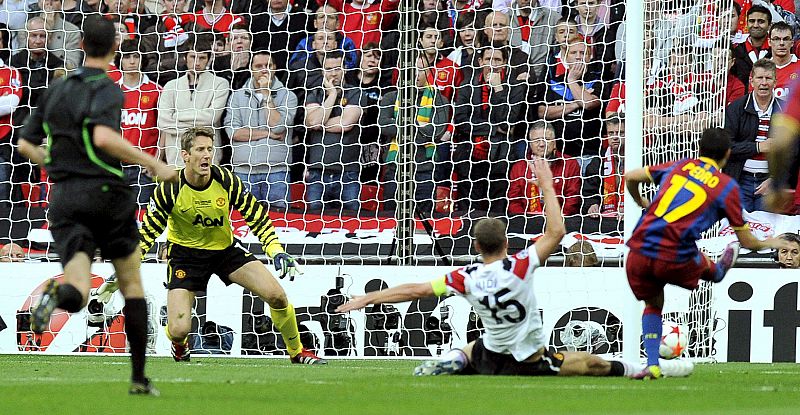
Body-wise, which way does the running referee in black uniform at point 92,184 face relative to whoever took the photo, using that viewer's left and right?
facing away from the viewer and to the right of the viewer

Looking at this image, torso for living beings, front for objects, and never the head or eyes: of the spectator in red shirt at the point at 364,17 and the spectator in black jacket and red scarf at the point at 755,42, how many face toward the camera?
2

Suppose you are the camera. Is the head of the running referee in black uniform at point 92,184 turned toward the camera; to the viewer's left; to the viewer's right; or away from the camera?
away from the camera

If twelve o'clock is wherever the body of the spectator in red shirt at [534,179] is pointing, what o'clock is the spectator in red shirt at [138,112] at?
the spectator in red shirt at [138,112] is roughly at 3 o'clock from the spectator in red shirt at [534,179].

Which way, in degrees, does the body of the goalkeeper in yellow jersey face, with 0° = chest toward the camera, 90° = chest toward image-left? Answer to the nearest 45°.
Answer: approximately 315°

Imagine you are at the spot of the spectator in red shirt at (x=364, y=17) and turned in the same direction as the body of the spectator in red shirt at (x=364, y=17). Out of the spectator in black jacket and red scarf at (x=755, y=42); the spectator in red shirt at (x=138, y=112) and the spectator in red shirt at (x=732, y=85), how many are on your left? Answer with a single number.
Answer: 2

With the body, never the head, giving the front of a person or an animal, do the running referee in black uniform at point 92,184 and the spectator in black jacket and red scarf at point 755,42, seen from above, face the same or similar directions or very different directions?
very different directions

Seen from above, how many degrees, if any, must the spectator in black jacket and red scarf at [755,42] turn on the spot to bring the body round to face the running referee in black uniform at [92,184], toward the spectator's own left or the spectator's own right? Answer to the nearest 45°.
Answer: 0° — they already face them

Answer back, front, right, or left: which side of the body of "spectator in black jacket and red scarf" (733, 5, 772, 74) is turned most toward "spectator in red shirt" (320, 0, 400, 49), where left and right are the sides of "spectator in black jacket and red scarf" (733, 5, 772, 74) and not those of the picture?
right

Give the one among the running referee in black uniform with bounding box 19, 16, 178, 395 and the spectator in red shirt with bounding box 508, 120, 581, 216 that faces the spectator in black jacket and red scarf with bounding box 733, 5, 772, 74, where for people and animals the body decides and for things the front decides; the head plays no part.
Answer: the running referee in black uniform

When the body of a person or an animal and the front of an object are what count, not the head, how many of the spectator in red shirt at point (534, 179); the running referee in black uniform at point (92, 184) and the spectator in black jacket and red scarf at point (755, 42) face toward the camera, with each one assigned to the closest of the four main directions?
2
